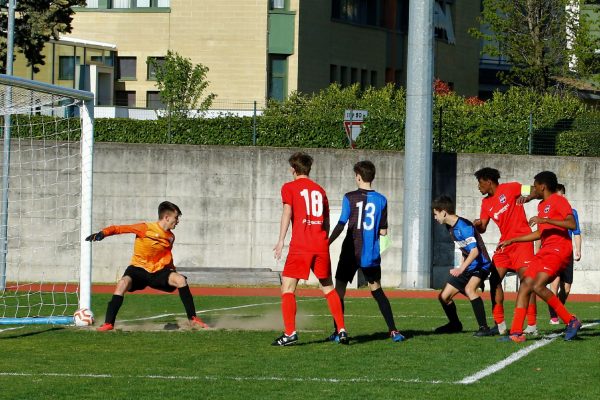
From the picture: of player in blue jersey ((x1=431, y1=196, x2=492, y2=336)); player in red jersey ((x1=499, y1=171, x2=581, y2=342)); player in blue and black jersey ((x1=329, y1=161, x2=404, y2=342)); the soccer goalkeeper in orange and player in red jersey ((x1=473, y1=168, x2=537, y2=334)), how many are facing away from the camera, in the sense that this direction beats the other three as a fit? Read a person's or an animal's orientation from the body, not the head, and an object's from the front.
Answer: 1

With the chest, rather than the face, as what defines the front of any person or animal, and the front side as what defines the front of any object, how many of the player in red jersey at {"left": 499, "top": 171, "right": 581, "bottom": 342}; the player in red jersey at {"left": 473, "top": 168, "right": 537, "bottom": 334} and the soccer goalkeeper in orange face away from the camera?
0

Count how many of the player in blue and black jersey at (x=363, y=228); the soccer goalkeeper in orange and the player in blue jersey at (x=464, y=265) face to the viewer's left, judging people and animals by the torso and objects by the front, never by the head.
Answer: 1

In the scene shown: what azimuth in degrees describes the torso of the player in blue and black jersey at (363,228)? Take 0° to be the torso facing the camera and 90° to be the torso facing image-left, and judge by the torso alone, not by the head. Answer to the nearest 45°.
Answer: approximately 180°

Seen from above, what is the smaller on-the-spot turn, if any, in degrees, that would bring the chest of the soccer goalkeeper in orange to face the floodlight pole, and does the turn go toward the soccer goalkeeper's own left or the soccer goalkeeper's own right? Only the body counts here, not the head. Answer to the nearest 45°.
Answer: approximately 90° to the soccer goalkeeper's own left

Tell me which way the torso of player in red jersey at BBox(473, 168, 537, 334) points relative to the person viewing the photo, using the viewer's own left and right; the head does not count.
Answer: facing the viewer and to the left of the viewer

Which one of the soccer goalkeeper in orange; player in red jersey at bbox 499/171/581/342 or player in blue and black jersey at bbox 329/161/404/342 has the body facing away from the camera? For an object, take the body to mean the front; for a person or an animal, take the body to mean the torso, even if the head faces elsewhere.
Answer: the player in blue and black jersey

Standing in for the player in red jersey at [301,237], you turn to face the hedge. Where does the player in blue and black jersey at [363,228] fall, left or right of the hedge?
right

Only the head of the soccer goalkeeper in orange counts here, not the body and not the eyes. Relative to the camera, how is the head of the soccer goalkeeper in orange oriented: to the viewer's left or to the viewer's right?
to the viewer's right

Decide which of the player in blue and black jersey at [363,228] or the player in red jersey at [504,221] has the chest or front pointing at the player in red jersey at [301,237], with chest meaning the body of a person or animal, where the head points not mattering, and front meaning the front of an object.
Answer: the player in red jersey at [504,221]

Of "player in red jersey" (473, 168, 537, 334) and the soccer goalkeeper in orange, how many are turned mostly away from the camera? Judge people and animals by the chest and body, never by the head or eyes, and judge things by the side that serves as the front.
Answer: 0

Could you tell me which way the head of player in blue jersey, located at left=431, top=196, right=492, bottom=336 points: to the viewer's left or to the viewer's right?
to the viewer's left

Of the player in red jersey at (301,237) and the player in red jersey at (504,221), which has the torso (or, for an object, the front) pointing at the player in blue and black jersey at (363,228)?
the player in red jersey at (504,221)

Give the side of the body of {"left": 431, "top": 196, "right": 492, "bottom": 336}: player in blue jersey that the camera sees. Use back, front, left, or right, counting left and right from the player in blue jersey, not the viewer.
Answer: left

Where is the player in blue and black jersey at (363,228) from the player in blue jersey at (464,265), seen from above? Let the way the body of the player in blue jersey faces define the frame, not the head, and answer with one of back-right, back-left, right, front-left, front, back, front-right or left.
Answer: front-left

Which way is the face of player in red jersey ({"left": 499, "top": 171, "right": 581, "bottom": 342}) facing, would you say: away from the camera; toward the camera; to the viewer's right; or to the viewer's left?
to the viewer's left

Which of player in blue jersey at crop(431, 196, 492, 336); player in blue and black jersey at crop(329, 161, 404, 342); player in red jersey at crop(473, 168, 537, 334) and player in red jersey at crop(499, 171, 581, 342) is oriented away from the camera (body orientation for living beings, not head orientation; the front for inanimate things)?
the player in blue and black jersey

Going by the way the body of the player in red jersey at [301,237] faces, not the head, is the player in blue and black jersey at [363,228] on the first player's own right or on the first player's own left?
on the first player's own right
